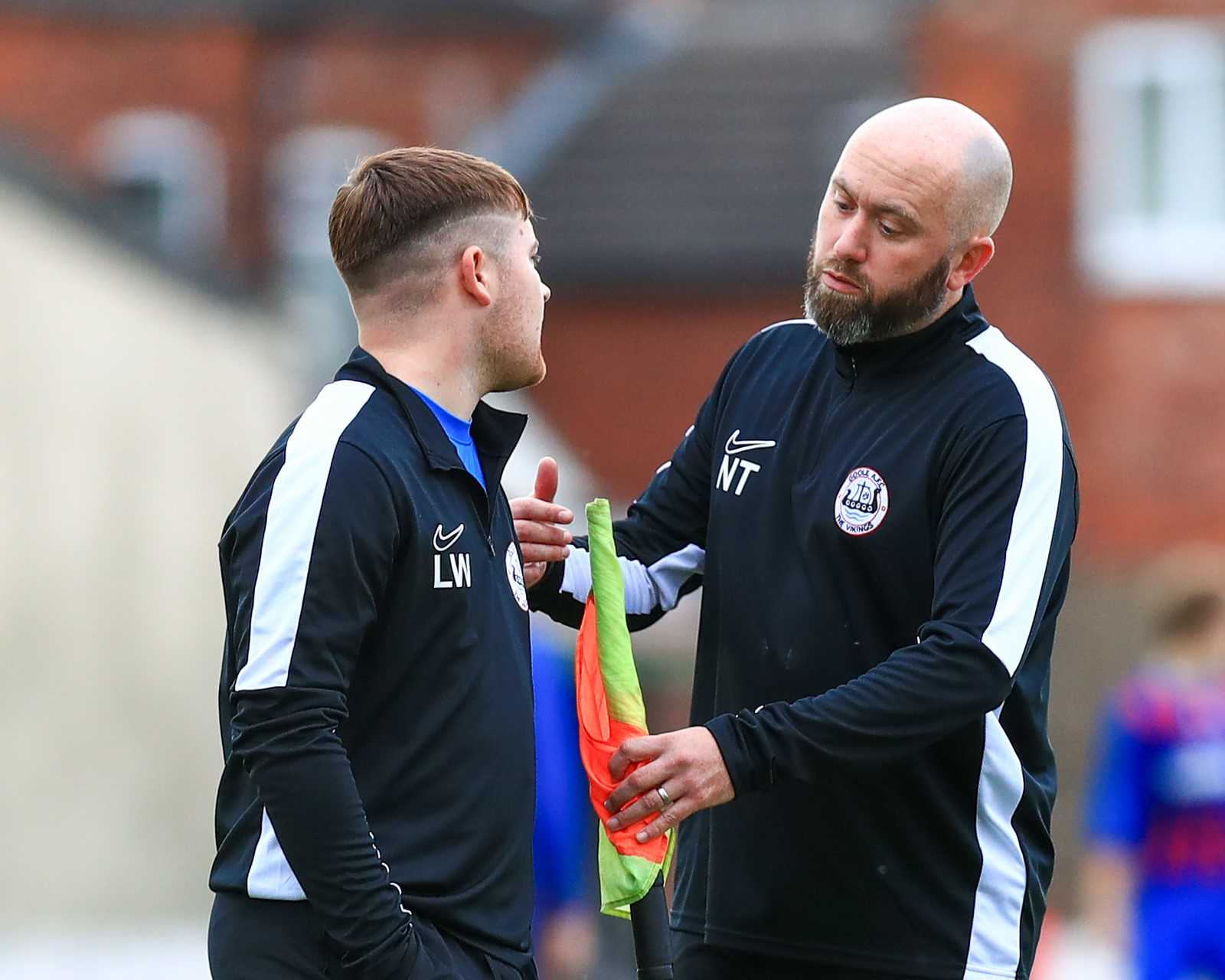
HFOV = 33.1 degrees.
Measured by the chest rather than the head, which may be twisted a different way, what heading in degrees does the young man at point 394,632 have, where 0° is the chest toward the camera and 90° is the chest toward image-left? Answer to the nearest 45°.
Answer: approximately 315°

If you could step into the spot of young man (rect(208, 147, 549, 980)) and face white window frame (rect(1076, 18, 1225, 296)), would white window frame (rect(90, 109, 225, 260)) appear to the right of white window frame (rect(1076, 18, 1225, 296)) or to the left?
left

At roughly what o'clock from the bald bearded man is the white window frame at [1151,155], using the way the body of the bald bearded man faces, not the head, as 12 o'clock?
The white window frame is roughly at 5 o'clock from the bald bearded man.

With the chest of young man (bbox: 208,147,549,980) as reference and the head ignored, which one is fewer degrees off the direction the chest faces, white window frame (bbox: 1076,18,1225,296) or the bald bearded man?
the bald bearded man

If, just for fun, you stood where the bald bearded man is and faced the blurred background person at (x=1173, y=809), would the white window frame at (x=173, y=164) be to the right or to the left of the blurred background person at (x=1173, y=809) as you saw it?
left

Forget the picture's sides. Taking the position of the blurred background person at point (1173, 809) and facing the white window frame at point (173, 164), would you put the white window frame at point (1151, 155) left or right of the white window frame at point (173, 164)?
right

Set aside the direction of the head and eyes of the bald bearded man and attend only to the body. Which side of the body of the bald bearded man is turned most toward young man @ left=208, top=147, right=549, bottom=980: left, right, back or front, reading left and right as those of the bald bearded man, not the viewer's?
front

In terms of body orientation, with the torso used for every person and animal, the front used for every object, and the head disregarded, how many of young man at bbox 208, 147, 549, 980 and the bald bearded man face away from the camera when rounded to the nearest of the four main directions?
0

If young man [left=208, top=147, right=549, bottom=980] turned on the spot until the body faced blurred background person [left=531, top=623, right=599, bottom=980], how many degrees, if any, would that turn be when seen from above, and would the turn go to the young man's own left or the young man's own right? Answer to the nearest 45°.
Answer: approximately 135° to the young man's own left

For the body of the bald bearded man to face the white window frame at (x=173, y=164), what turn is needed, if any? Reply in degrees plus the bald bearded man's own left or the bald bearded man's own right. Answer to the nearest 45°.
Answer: approximately 135° to the bald bearded man's own right

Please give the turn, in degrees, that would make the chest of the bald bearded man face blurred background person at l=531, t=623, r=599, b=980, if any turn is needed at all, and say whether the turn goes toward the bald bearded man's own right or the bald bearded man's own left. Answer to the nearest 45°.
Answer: approximately 135° to the bald bearded man's own right
